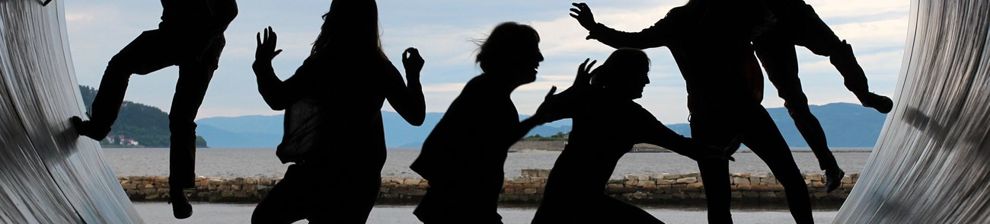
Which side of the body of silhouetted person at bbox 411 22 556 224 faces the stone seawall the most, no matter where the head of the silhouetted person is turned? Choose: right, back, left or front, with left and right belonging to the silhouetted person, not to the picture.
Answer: left

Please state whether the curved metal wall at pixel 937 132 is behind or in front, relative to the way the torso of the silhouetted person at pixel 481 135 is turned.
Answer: in front

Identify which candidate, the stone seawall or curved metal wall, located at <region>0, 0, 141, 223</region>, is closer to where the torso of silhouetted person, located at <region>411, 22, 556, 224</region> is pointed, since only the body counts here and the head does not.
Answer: the stone seawall

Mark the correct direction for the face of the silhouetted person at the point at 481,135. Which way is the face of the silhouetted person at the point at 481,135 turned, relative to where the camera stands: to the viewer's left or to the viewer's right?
to the viewer's right

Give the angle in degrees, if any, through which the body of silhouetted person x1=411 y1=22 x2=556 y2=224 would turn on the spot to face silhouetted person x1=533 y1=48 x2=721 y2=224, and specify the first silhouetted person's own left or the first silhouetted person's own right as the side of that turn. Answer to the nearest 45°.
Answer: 0° — they already face them

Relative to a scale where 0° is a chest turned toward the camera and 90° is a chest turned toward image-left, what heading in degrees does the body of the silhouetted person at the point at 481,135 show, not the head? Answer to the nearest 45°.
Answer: approximately 270°
